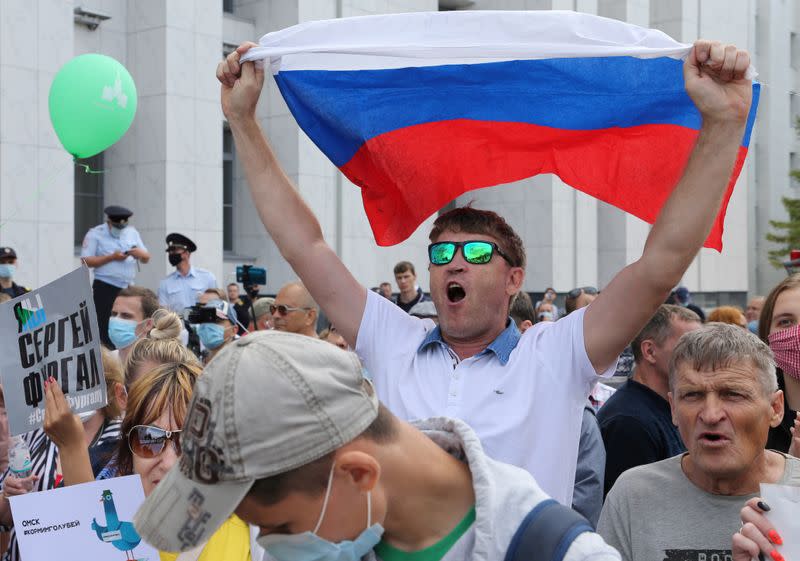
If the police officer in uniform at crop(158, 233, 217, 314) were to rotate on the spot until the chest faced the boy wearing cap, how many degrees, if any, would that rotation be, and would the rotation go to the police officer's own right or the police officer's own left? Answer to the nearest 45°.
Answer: approximately 45° to the police officer's own left

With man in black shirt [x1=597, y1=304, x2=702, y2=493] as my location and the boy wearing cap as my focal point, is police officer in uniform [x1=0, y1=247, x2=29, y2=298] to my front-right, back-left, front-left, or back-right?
back-right

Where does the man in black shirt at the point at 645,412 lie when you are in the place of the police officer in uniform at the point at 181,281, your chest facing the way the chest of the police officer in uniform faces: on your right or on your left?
on your left

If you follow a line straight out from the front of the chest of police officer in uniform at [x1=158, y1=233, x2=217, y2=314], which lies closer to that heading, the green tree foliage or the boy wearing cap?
the boy wearing cap

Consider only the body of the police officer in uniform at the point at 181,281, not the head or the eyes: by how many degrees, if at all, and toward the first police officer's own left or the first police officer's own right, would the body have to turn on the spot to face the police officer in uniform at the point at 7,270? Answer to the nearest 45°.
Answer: approximately 45° to the first police officer's own right

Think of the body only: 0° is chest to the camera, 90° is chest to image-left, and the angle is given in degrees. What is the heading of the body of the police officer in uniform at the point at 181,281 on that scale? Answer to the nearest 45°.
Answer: approximately 45°

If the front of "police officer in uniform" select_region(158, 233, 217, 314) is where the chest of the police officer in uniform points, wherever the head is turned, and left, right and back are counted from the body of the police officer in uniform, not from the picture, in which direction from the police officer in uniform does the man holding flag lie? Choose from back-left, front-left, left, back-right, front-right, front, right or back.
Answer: front-left

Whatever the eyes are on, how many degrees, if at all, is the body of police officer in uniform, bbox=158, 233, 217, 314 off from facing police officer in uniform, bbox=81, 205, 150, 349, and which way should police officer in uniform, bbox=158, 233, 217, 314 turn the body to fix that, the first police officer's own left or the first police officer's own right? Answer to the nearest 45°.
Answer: approximately 45° to the first police officer's own right

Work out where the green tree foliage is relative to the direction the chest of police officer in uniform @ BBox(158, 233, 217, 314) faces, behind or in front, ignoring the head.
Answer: behind

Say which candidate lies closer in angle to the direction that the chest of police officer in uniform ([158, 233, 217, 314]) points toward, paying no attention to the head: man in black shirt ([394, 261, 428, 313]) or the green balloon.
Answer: the green balloon
